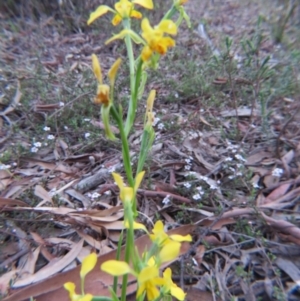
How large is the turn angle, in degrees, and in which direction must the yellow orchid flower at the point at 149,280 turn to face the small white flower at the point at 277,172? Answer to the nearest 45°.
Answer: approximately 135° to its left

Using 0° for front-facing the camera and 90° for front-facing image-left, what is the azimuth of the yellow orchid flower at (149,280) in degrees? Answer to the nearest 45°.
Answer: approximately 0°

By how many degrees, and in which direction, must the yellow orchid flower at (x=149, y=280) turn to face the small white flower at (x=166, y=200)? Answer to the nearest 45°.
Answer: approximately 180°

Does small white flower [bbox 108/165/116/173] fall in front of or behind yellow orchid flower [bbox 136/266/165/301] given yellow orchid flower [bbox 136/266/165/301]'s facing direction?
behind

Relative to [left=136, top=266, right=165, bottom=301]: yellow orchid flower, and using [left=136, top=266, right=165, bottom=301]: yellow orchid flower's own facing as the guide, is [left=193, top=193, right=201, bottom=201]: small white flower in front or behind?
behind
